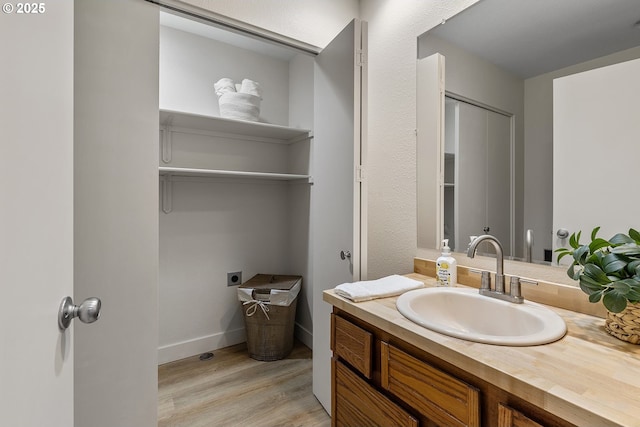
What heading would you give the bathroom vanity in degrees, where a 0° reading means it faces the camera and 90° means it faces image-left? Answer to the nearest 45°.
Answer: approximately 45°

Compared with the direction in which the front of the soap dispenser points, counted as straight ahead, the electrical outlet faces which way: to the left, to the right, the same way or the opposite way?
to the left

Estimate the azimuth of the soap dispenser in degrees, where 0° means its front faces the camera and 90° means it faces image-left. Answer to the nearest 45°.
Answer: approximately 45°

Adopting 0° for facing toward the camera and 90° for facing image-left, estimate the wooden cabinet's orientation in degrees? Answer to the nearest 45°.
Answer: approximately 45°

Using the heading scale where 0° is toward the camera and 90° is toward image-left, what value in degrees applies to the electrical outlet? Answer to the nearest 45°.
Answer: approximately 0°
